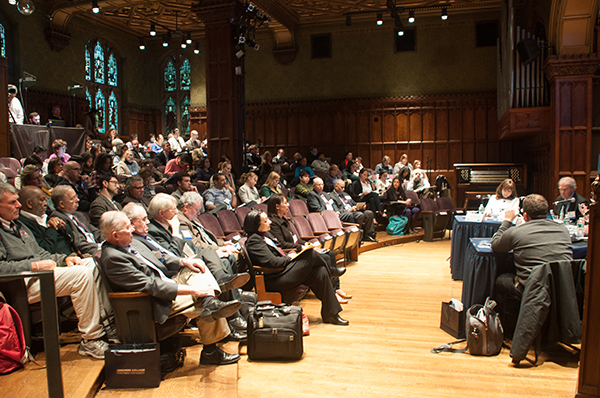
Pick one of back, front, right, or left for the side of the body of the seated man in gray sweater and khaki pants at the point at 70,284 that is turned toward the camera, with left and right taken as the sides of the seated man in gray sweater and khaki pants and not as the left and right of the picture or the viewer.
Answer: right

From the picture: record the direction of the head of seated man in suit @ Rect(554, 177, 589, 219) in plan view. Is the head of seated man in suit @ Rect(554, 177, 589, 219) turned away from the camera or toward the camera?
toward the camera

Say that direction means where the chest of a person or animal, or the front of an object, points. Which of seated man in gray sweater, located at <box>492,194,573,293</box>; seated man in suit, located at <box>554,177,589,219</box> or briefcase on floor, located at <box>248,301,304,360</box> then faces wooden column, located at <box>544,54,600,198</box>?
seated man in gray sweater, located at <box>492,194,573,293</box>

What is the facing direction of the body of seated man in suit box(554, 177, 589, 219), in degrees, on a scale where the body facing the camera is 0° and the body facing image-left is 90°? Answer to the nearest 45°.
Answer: approximately 45°

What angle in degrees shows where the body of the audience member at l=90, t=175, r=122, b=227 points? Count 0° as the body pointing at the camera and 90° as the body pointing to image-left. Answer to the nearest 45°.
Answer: approximately 270°

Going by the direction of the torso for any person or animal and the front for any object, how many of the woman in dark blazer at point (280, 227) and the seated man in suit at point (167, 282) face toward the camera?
0

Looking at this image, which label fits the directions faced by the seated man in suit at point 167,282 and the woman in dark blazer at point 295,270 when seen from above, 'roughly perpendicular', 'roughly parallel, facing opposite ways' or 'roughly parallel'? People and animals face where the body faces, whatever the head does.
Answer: roughly parallel

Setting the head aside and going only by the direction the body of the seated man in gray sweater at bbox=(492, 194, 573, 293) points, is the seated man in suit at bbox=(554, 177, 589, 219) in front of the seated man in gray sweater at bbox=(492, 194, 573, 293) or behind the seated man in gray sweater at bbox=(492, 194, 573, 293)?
in front

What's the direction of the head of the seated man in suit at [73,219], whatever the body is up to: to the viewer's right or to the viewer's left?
to the viewer's right

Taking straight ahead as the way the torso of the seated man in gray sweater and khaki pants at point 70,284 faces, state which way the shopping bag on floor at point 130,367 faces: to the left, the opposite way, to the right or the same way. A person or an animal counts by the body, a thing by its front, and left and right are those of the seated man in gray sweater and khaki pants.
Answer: to the right

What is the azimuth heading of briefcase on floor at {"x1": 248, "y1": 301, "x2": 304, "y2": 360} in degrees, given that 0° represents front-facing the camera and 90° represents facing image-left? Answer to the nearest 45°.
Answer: approximately 0°

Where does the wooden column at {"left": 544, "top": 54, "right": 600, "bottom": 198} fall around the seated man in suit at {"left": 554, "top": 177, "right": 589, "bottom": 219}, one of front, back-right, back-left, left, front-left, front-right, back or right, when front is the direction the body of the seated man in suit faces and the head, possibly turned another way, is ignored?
back-right

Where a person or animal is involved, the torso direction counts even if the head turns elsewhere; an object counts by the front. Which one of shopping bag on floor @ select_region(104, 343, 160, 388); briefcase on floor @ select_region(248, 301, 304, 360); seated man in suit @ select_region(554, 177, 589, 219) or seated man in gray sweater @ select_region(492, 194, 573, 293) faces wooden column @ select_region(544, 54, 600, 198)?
seated man in gray sweater @ select_region(492, 194, 573, 293)

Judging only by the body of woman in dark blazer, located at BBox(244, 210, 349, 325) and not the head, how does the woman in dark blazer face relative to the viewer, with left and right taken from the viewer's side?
facing to the right of the viewer

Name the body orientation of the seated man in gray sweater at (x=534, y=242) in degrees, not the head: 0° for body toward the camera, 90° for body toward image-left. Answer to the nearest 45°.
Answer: approximately 180°

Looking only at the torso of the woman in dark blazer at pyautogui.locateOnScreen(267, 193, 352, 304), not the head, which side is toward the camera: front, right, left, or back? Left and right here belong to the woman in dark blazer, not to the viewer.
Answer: right

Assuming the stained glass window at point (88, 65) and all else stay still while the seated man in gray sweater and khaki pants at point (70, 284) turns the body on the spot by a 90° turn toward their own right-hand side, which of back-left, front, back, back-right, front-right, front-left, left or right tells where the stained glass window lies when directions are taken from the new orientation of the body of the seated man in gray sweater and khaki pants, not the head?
back
